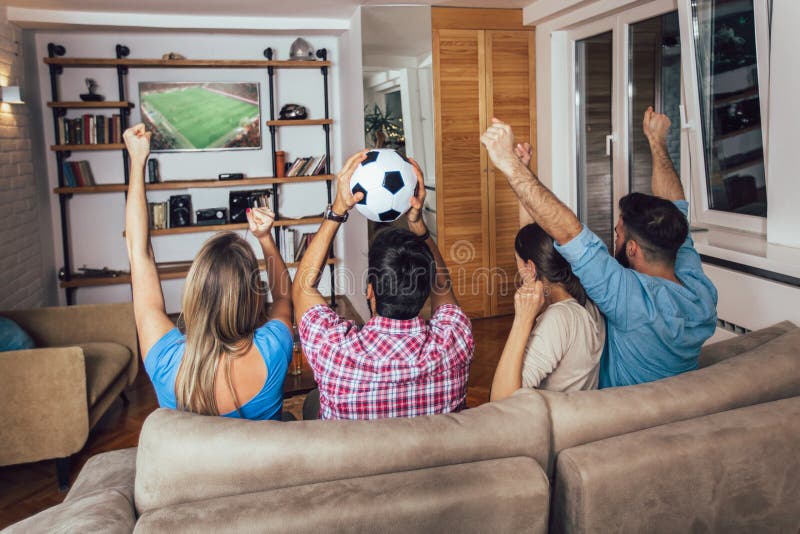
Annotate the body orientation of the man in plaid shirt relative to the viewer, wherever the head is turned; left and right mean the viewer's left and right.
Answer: facing away from the viewer

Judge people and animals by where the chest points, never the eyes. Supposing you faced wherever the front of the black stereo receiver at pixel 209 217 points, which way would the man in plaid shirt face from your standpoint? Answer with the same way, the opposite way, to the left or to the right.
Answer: the opposite way

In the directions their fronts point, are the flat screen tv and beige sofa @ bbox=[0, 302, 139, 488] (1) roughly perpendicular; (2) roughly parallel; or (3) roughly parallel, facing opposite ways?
roughly perpendicular

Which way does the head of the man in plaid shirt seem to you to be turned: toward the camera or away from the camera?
away from the camera

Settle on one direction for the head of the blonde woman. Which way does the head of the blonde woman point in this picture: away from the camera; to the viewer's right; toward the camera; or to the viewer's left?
away from the camera

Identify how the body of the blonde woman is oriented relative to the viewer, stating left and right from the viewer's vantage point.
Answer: facing away from the viewer

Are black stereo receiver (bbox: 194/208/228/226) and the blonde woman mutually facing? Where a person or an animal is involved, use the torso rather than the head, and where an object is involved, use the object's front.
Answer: yes

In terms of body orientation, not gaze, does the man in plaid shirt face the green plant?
yes

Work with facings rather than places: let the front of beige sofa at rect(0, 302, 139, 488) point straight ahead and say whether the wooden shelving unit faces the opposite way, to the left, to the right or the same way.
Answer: to the right

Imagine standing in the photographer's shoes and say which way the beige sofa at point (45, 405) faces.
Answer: facing to the right of the viewer

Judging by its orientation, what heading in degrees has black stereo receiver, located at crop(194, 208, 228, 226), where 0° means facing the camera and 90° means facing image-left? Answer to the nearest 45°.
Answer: approximately 0°
